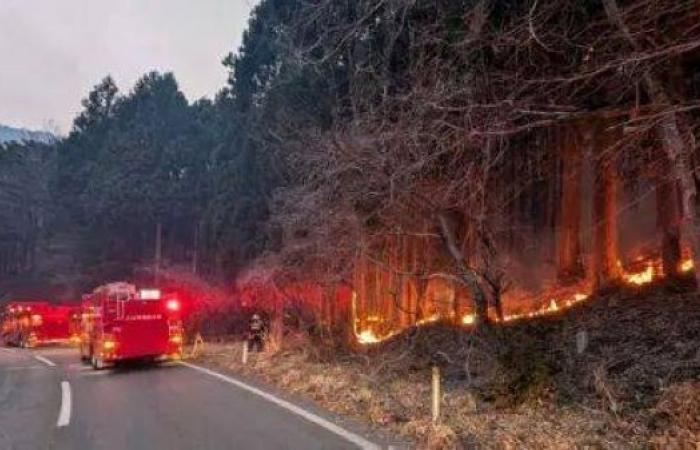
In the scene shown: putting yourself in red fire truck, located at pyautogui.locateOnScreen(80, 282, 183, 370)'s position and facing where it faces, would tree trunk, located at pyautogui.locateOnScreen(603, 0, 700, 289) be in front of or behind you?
behind

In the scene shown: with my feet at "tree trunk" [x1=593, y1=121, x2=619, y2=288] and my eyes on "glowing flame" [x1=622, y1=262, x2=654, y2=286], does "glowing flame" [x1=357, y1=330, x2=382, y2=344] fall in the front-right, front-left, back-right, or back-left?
back-left

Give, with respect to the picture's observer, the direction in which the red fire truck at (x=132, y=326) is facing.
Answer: facing away from the viewer and to the left of the viewer

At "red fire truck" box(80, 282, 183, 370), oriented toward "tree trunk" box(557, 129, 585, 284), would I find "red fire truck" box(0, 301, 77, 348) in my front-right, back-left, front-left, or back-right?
back-left
